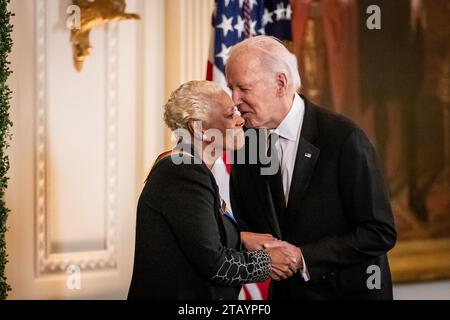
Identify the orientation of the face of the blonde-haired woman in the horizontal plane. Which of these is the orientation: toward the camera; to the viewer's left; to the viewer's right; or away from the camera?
to the viewer's right

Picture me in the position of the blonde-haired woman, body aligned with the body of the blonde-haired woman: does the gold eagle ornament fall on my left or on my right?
on my left

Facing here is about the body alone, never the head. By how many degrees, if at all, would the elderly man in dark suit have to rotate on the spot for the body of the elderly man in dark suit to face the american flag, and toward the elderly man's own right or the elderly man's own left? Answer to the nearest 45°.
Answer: approximately 135° to the elderly man's own right

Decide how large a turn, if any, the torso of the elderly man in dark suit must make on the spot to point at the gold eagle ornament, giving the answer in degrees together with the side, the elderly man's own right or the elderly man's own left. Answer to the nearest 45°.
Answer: approximately 90° to the elderly man's own right

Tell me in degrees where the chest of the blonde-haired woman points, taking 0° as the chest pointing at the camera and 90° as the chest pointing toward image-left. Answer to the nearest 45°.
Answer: approximately 270°

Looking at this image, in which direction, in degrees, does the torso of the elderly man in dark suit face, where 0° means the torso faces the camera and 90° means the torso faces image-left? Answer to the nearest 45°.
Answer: approximately 45°

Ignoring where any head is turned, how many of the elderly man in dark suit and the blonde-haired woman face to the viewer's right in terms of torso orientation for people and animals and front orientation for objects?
1

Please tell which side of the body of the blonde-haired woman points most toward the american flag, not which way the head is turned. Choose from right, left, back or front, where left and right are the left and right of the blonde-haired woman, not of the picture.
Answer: left
